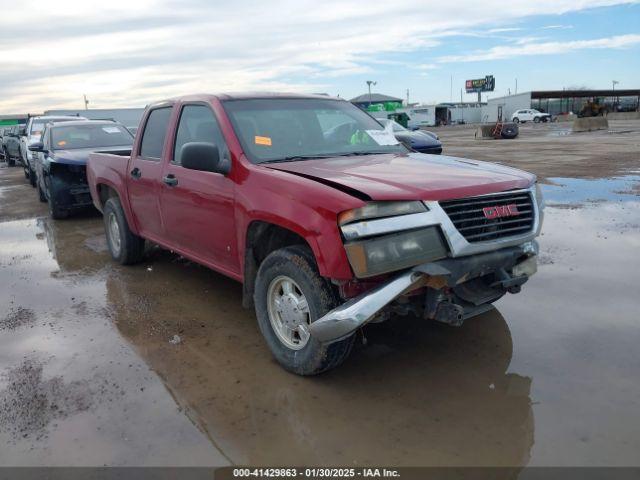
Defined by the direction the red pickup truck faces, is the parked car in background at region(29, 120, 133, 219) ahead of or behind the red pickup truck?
behind

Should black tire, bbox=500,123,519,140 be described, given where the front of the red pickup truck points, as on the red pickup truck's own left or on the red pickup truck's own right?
on the red pickup truck's own left

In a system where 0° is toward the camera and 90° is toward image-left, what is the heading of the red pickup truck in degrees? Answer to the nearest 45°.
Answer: approximately 315°

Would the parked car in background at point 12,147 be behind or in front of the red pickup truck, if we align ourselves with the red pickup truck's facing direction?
behind
